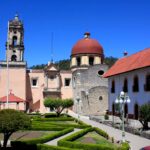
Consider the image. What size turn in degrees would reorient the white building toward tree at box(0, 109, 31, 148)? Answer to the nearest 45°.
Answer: approximately 45° to its left

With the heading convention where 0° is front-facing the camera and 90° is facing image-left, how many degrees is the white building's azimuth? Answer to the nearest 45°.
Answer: approximately 45°
